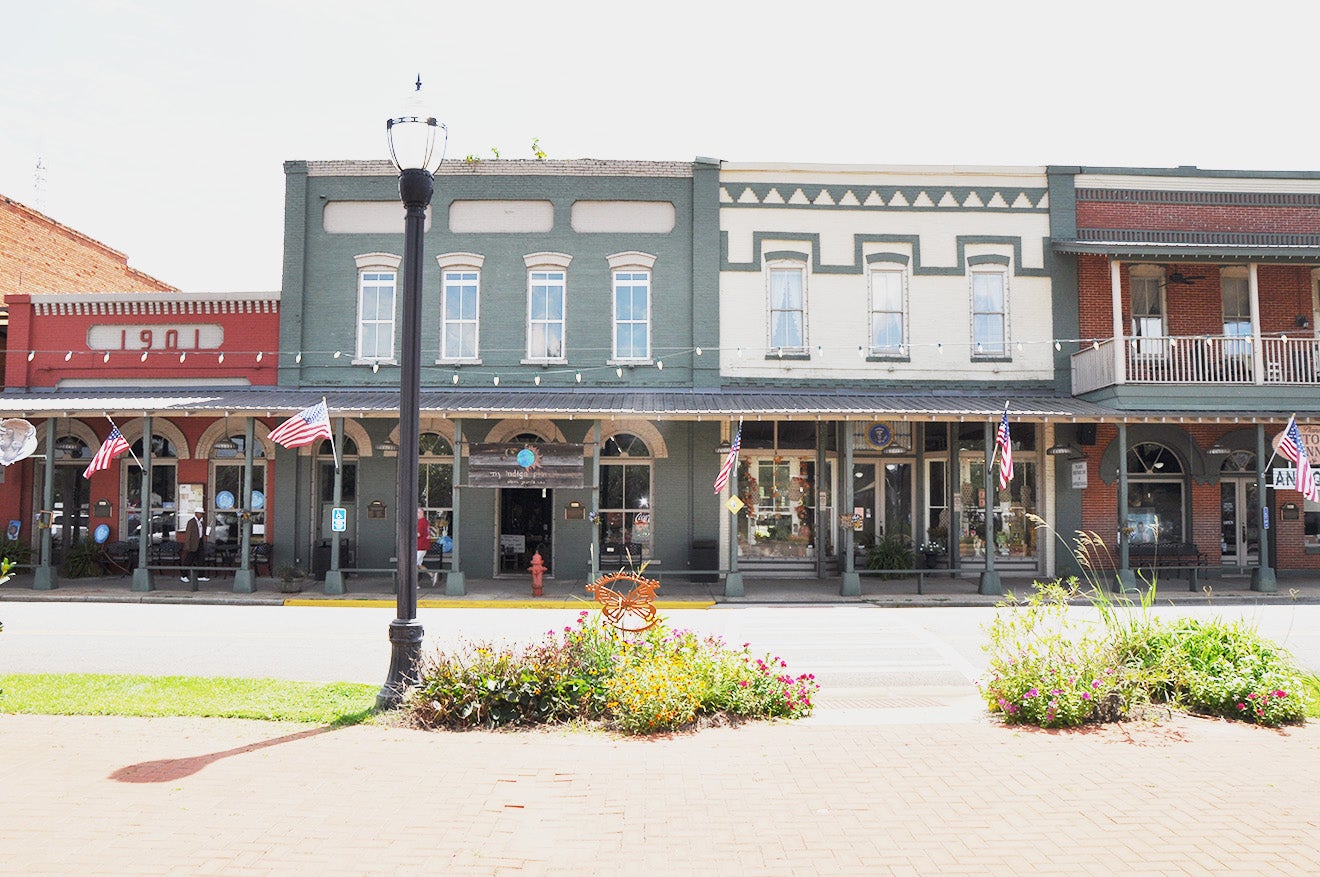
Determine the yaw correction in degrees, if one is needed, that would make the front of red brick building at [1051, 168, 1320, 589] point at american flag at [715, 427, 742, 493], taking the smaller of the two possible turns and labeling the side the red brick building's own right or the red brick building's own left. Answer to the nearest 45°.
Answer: approximately 45° to the red brick building's own right

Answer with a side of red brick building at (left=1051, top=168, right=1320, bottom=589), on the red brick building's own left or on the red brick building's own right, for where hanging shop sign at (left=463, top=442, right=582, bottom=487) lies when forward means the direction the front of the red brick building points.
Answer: on the red brick building's own right

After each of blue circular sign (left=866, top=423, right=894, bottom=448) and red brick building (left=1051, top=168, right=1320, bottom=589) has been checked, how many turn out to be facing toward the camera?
2

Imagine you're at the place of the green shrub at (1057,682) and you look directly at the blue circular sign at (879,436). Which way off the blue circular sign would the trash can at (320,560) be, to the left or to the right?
left

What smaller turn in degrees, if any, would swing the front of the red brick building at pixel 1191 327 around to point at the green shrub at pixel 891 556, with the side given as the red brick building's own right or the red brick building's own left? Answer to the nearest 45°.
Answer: approximately 45° to the red brick building's own right

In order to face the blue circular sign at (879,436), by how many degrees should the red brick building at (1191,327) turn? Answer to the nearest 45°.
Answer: approximately 45° to its right

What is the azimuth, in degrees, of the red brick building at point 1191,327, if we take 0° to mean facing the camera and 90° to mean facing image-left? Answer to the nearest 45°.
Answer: approximately 0°
